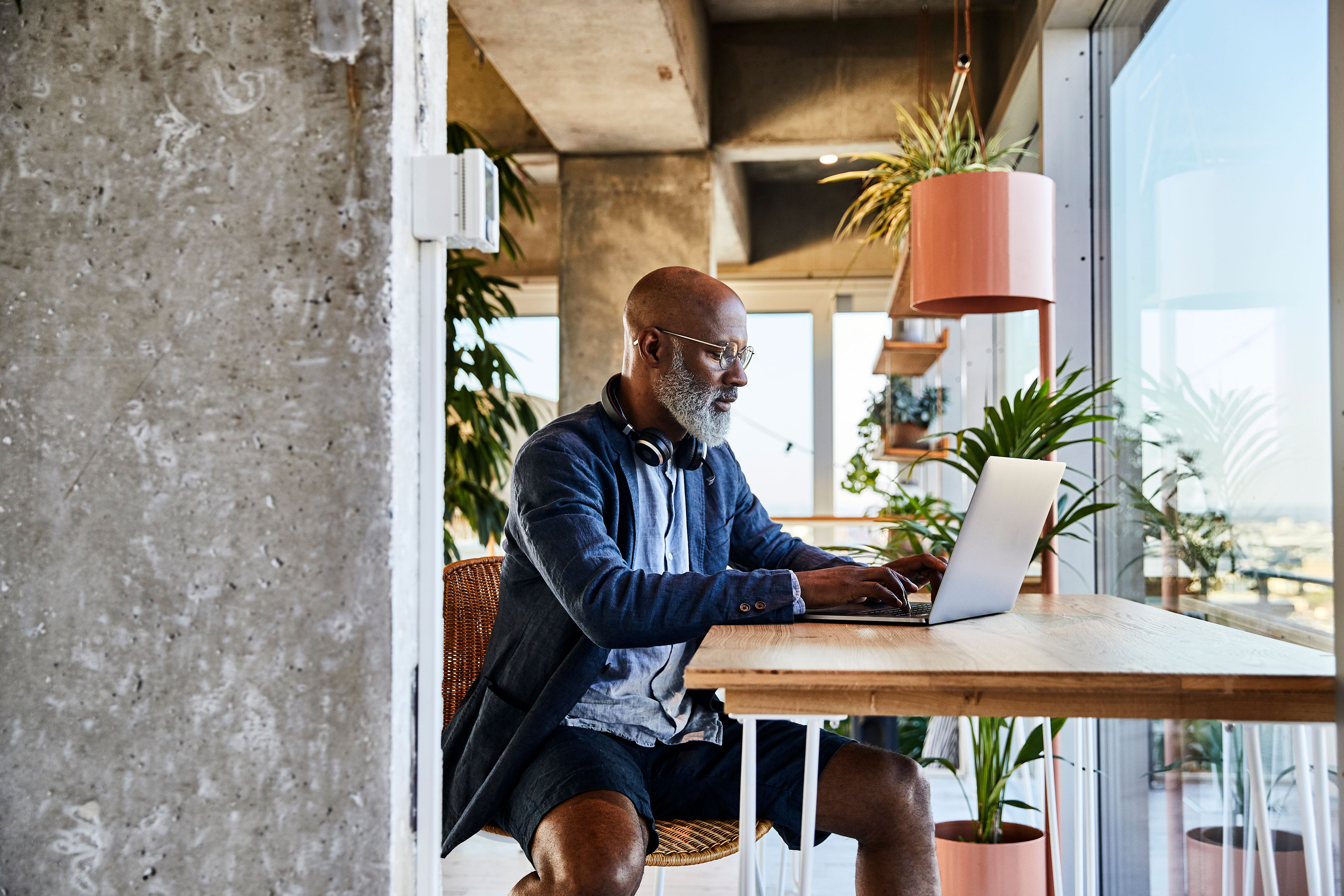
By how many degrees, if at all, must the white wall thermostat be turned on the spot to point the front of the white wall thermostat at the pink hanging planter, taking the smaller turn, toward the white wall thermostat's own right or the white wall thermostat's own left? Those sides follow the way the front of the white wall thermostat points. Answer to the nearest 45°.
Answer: approximately 45° to the white wall thermostat's own left

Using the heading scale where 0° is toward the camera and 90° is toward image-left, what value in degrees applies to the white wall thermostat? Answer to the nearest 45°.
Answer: approximately 270°

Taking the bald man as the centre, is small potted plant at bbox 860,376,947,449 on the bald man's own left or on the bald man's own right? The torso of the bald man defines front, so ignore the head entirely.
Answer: on the bald man's own left

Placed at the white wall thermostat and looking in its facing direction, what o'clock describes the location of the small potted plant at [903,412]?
The small potted plant is roughly at 10 o'clock from the white wall thermostat.

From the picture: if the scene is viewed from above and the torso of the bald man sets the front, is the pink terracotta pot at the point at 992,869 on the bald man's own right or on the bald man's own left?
on the bald man's own left

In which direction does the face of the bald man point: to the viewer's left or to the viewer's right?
to the viewer's right

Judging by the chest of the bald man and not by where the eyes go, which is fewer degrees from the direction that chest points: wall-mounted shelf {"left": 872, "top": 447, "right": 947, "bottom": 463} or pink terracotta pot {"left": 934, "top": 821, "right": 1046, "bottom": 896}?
the pink terracotta pot

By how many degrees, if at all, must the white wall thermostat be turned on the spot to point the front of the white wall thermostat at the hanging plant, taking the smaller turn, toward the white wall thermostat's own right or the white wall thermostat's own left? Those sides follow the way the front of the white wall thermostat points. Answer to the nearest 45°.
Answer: approximately 45° to the white wall thermostat's own left
